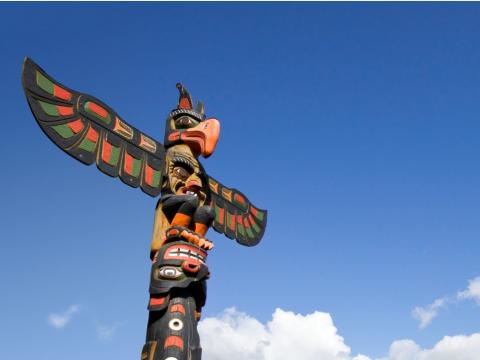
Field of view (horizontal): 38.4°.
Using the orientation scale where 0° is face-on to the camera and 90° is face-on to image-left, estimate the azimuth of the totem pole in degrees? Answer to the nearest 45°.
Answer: approximately 315°
